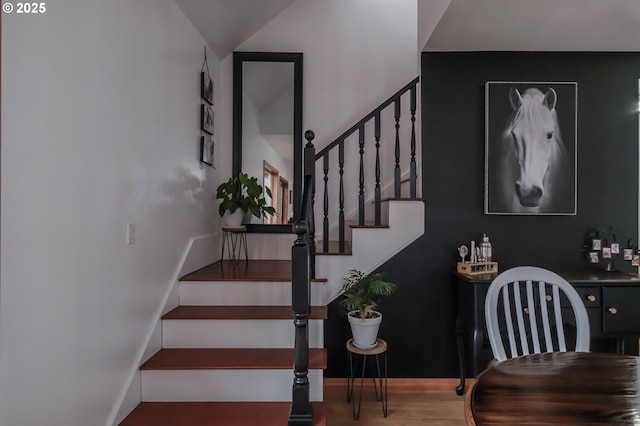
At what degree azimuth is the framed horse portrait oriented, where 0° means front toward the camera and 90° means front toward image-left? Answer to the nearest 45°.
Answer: approximately 0°

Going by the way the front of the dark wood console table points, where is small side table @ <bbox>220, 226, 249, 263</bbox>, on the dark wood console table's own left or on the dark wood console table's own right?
on the dark wood console table's own right

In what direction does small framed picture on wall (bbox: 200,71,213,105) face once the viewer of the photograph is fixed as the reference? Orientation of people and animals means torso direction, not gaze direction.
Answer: facing to the right of the viewer

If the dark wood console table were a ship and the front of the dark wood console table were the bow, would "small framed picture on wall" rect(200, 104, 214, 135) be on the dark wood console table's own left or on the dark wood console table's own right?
on the dark wood console table's own right

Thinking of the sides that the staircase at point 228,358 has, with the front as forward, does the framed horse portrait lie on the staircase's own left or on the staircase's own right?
on the staircase's own left

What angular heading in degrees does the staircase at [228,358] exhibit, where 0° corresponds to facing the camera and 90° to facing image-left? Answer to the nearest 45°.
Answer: approximately 0°

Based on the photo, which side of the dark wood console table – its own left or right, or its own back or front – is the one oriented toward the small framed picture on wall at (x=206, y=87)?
right

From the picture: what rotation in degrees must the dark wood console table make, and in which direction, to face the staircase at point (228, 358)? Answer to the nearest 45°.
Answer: approximately 45° to its right

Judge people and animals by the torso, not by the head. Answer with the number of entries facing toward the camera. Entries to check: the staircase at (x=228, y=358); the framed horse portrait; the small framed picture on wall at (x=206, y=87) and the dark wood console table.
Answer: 3

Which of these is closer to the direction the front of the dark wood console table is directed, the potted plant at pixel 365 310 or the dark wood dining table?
the dark wood dining table

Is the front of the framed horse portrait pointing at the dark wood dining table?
yes
